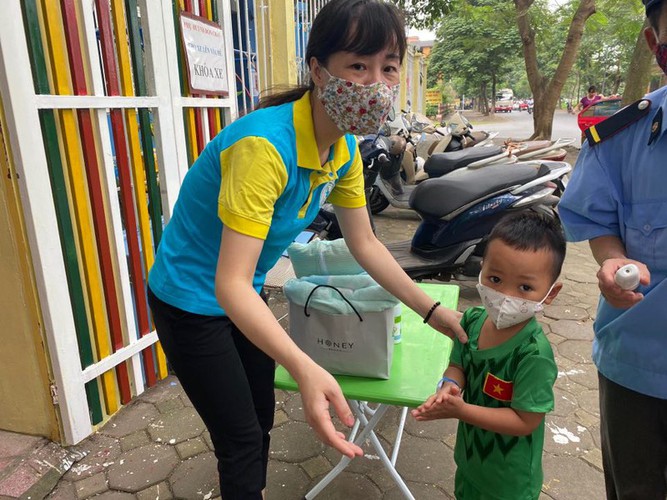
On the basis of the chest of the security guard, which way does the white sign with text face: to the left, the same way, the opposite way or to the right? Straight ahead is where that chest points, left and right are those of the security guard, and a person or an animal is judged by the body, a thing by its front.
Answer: to the left

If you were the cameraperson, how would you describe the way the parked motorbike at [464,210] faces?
facing to the left of the viewer

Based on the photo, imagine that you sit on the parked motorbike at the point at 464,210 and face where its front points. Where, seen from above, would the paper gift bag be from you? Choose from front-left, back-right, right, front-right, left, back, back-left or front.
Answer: left

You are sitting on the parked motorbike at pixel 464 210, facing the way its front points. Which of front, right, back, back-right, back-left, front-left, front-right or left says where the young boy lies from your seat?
left

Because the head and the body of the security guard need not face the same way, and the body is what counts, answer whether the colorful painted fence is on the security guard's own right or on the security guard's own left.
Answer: on the security guard's own right

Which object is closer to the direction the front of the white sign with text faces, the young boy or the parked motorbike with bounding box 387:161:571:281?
the young boy

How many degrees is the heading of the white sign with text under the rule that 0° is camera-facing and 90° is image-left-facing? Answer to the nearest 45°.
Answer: approximately 315°

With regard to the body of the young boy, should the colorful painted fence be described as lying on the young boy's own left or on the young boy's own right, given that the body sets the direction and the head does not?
on the young boy's own right

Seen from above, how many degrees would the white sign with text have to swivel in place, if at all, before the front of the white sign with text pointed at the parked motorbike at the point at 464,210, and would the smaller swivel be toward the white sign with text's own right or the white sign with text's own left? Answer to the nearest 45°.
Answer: approximately 45° to the white sign with text's own left

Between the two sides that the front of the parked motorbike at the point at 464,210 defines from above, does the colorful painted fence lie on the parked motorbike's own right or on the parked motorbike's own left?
on the parked motorbike's own left

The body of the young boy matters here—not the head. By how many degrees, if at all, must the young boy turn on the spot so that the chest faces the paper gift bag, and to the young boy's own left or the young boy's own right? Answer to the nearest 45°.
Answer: approximately 45° to the young boy's own right

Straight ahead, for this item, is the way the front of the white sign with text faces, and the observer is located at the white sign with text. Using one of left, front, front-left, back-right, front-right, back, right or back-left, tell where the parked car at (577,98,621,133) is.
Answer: left
